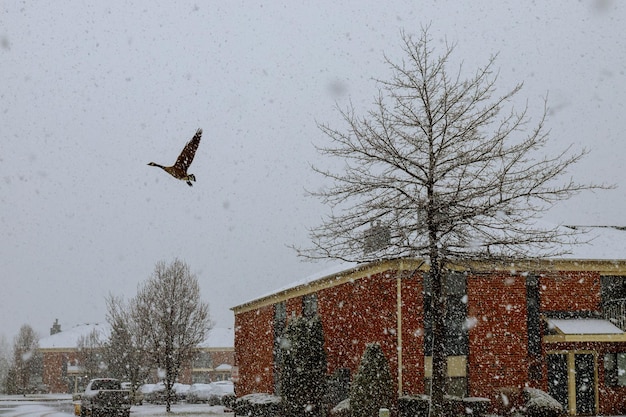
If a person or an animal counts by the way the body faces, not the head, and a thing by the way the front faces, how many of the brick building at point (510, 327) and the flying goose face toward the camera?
1

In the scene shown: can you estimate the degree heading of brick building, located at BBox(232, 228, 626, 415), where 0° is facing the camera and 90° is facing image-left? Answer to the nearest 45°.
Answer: approximately 0°

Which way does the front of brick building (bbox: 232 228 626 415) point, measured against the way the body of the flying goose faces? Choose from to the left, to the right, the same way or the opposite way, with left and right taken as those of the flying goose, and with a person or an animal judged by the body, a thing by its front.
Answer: to the left

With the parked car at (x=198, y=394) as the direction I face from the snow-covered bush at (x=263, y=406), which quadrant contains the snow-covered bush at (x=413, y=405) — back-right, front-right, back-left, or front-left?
back-right

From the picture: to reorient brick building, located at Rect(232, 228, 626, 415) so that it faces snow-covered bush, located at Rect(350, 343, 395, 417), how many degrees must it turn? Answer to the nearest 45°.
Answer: approximately 45° to its right

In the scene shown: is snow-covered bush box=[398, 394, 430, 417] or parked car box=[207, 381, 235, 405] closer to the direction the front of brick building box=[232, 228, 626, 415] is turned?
the snow-covered bush

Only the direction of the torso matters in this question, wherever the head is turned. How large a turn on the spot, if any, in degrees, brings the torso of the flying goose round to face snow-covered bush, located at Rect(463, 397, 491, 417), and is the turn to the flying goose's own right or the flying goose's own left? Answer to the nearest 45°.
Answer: approximately 135° to the flying goose's own right

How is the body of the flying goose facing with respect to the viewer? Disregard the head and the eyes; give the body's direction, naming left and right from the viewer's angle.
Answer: facing to the left of the viewer
